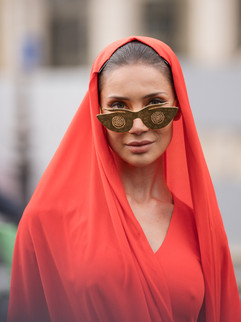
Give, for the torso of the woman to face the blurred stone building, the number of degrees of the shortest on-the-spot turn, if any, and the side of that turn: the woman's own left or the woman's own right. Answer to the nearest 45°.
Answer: approximately 135° to the woman's own left

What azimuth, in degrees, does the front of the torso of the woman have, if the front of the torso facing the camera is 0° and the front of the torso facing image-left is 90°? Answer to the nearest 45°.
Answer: approximately 315°
